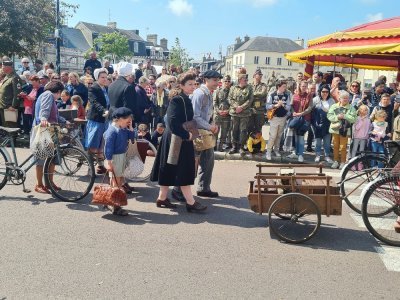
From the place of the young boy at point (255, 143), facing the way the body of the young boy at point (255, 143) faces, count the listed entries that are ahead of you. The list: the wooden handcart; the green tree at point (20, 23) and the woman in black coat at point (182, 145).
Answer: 2

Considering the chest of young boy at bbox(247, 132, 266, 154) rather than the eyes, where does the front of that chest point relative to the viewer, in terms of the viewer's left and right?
facing the viewer

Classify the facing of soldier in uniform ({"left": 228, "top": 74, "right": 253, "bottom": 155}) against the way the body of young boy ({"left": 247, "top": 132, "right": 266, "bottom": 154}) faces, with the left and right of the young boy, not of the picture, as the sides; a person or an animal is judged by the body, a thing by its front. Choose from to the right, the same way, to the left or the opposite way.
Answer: the same way

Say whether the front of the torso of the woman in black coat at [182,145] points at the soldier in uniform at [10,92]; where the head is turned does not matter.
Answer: no

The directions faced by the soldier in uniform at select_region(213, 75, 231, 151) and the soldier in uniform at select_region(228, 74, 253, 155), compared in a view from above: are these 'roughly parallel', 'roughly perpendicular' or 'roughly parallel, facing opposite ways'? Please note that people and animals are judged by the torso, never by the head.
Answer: roughly parallel

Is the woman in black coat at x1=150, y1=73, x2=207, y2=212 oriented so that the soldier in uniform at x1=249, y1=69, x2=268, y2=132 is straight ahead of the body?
no

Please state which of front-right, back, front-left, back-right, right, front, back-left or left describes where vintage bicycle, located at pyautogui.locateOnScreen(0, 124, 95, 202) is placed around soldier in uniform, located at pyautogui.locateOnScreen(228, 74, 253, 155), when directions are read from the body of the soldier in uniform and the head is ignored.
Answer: front-right

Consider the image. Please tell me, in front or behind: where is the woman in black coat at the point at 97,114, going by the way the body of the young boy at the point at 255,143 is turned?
in front

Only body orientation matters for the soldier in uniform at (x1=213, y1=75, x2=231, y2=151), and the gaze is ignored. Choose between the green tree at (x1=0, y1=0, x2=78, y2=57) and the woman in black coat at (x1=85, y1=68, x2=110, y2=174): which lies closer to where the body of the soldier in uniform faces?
the woman in black coat

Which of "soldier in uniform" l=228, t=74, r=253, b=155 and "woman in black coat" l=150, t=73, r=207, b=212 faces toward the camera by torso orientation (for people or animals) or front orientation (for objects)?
the soldier in uniform

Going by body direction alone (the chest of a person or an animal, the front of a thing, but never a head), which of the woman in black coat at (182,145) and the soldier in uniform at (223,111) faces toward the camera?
the soldier in uniform

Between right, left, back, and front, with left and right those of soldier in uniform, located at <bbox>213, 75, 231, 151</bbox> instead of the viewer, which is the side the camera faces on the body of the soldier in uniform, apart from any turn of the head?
front

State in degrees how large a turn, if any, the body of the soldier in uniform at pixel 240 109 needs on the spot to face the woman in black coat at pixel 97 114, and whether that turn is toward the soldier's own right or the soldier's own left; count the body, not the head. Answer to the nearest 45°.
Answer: approximately 45° to the soldier's own right
